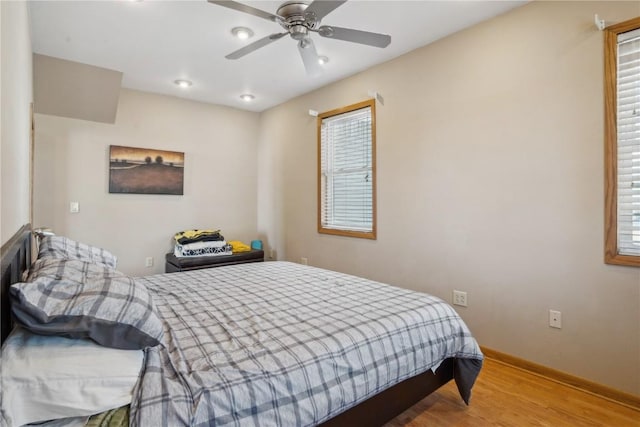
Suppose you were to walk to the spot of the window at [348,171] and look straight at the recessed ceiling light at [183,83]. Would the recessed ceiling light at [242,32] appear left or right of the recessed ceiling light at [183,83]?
left

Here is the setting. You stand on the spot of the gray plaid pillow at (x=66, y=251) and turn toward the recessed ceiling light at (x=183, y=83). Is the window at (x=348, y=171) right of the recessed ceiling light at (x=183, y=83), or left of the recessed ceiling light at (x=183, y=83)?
right

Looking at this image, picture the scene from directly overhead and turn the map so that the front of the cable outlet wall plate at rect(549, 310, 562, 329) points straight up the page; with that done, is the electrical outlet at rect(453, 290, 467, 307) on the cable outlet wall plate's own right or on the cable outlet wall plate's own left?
on the cable outlet wall plate's own right

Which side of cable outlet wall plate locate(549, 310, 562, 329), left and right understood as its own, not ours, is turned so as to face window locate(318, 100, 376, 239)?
right

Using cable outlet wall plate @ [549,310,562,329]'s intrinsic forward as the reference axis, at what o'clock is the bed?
The bed is roughly at 1 o'clock from the cable outlet wall plate.

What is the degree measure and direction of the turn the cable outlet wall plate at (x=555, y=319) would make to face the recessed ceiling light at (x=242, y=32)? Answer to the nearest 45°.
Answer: approximately 45° to its right

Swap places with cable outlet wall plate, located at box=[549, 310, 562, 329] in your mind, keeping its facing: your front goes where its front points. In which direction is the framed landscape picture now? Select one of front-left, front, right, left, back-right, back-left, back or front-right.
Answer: right

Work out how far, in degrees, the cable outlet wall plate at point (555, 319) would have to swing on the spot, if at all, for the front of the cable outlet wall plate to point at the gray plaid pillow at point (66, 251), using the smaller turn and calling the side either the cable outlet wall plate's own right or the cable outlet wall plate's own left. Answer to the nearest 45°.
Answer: approximately 45° to the cable outlet wall plate's own right

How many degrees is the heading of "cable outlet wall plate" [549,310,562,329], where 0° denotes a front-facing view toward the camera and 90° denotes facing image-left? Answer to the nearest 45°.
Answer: approximately 0°
